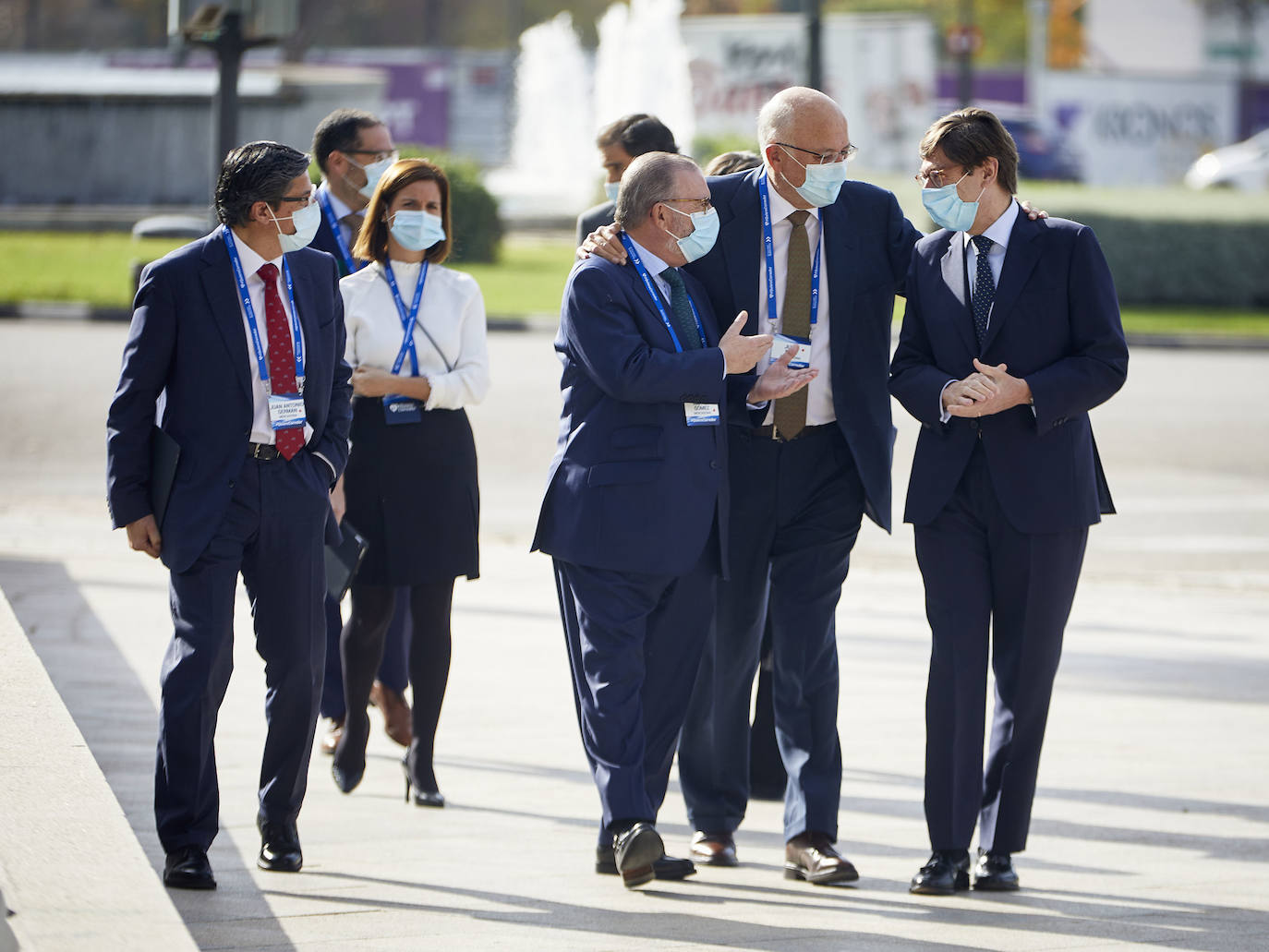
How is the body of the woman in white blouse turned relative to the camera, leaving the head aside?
toward the camera

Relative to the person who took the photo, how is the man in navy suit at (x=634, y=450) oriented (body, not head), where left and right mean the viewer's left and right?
facing the viewer and to the right of the viewer

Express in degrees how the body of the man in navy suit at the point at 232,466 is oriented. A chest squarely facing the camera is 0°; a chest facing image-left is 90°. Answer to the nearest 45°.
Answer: approximately 315°

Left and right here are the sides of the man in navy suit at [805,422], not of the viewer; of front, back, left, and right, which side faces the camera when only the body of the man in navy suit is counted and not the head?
front

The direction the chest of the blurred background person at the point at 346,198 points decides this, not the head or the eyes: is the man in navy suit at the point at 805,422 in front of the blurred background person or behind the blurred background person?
in front

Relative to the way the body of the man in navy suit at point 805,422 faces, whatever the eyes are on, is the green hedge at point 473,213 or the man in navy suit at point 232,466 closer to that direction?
the man in navy suit

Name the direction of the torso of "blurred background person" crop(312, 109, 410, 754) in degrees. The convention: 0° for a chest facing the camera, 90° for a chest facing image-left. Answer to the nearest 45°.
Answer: approximately 315°

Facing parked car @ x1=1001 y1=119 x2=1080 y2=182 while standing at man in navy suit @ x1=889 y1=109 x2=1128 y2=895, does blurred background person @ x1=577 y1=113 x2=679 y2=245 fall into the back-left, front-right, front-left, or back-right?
front-left

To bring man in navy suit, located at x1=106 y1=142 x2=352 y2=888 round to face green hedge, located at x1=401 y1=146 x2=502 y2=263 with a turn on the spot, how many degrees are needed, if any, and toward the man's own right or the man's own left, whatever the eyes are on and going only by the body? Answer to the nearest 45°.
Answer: approximately 135° to the man's own left

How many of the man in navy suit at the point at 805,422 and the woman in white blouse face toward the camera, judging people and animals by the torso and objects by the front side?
2

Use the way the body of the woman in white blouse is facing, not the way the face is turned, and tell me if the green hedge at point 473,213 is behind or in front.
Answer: behind

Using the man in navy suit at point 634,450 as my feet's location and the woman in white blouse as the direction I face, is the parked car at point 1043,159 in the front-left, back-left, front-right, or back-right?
front-right

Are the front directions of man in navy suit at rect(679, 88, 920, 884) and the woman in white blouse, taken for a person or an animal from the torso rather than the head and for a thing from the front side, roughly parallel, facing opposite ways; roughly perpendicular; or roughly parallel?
roughly parallel

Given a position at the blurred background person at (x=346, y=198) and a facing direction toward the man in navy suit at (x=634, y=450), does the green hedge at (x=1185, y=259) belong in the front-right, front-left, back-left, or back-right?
back-left

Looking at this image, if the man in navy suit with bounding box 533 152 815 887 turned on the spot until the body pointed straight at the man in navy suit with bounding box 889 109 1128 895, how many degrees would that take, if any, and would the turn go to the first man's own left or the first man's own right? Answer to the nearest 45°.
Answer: approximately 45° to the first man's own left

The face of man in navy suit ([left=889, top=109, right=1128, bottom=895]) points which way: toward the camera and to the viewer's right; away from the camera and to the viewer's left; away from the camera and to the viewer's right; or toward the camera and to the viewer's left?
toward the camera and to the viewer's left
